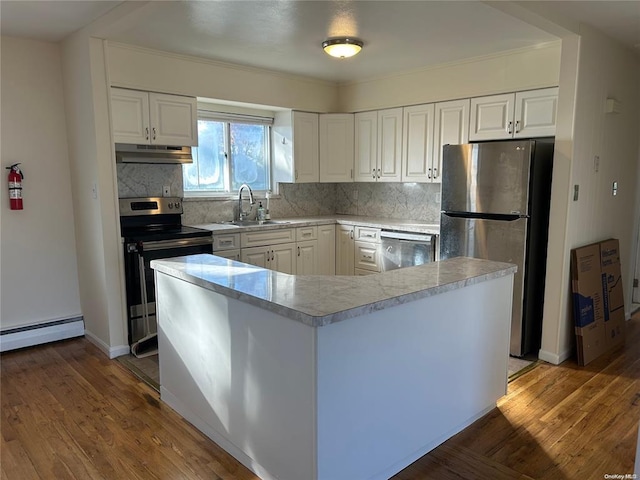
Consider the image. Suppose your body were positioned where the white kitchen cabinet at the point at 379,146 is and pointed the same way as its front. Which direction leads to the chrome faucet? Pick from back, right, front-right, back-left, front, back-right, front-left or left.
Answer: front-right

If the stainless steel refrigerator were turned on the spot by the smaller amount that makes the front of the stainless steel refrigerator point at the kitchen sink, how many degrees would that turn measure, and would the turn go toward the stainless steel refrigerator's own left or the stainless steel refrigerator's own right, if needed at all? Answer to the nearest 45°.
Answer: approximately 45° to the stainless steel refrigerator's own right

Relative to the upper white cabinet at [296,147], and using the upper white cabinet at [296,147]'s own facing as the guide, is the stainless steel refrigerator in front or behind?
in front

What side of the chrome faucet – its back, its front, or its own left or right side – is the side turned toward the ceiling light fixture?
front

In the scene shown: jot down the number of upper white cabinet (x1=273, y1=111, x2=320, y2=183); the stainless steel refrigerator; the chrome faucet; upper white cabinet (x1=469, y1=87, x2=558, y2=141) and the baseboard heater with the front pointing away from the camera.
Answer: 0

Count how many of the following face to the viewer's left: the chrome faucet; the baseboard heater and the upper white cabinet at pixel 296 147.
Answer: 0

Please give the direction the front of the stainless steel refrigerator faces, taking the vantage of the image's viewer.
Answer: facing the viewer and to the left of the viewer

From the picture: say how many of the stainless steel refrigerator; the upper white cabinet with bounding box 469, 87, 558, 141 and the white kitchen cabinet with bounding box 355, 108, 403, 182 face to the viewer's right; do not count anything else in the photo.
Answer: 0

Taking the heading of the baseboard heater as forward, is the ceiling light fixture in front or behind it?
in front

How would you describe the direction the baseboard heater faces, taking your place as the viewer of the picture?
facing the viewer and to the right of the viewer

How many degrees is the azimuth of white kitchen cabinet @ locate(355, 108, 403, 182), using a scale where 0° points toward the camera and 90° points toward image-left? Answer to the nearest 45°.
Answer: approximately 45°

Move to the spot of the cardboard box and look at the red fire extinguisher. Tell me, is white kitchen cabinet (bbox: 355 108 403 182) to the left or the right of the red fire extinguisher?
right

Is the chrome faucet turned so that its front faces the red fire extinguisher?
no

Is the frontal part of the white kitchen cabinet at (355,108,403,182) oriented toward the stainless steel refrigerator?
no
